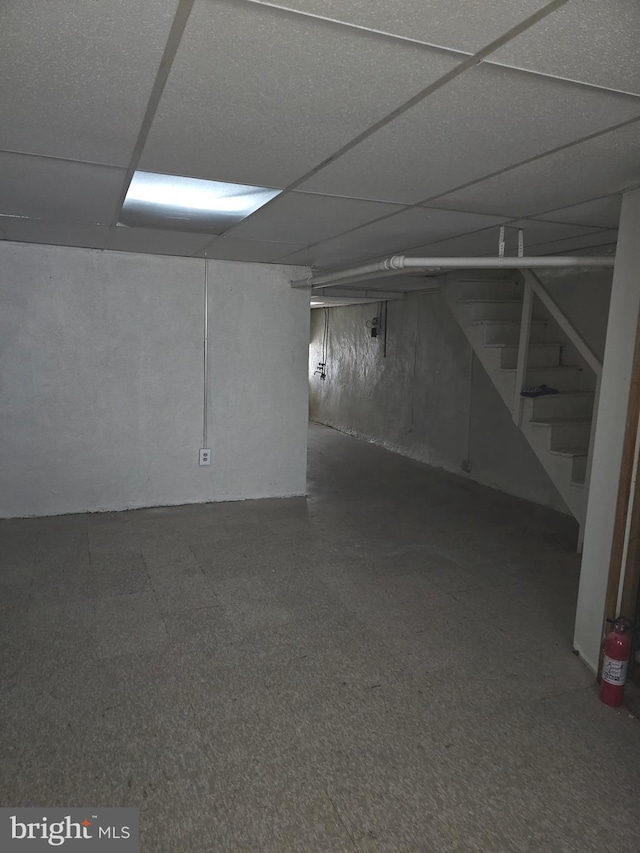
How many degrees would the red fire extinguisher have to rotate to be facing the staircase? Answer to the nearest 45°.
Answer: approximately 180°

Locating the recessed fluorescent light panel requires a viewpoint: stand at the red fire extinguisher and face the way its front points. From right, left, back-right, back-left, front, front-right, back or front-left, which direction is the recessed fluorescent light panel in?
right

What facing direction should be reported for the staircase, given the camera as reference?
facing the viewer and to the right of the viewer

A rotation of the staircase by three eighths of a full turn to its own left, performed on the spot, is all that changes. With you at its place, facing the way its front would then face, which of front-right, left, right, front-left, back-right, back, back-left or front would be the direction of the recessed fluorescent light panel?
back-left

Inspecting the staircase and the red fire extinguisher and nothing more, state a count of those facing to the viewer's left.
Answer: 0

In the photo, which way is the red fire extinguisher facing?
toward the camera

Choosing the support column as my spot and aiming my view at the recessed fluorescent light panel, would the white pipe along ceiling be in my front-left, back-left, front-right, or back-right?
front-right

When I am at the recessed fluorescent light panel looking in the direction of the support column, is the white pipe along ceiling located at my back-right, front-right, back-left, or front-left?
front-left
